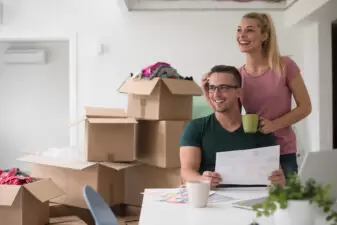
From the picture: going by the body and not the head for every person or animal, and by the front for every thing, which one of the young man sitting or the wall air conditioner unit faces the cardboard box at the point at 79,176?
the wall air conditioner unit

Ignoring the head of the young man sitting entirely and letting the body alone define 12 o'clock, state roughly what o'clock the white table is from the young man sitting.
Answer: The white table is roughly at 12 o'clock from the young man sitting.

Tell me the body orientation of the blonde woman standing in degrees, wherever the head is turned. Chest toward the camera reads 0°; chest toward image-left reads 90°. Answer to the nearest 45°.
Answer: approximately 45°

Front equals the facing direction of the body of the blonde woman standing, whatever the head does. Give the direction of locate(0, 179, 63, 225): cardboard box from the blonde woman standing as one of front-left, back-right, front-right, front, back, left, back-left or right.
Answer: front-right

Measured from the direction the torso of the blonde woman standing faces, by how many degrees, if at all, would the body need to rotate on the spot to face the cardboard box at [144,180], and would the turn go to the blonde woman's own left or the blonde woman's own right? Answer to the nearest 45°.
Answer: approximately 90° to the blonde woman's own right

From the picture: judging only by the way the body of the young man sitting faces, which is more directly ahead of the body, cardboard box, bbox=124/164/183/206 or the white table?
the white table

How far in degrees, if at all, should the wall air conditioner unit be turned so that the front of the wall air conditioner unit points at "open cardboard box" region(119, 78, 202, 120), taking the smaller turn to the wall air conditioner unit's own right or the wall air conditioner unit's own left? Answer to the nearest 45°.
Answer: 0° — it already faces it

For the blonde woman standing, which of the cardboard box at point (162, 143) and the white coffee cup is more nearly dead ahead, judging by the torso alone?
the white coffee cup

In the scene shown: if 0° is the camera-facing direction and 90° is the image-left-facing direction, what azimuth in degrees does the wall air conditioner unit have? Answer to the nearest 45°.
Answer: approximately 0°

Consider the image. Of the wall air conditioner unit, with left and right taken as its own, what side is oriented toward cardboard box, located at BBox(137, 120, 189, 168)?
front

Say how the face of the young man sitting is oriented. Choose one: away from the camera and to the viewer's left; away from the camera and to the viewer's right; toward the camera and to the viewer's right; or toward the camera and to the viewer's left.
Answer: toward the camera and to the viewer's left

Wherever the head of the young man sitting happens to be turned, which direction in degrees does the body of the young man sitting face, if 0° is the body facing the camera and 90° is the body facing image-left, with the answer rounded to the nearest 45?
approximately 0°

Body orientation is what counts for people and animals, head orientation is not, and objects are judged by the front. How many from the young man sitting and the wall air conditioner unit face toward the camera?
2
